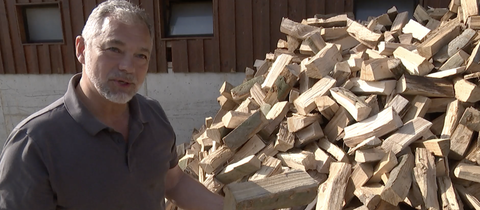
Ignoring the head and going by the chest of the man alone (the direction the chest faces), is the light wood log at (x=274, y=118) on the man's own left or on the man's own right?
on the man's own left

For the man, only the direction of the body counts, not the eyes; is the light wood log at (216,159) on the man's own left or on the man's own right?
on the man's own left

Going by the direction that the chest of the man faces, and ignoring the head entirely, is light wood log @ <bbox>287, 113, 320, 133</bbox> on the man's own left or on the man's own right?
on the man's own left

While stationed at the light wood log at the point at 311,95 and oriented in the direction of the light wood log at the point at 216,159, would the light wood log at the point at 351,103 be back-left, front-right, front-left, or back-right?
back-left

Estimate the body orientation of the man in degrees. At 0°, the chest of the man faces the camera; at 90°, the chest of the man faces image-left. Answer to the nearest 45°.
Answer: approximately 315°

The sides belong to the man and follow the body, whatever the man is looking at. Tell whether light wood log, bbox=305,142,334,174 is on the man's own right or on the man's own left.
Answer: on the man's own left

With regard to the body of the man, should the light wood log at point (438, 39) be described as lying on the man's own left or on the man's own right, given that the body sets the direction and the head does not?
on the man's own left

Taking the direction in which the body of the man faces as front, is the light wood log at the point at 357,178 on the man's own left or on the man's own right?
on the man's own left

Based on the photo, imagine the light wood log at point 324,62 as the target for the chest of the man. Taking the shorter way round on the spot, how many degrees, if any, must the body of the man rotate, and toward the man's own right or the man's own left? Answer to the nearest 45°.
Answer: approximately 90° to the man's own left

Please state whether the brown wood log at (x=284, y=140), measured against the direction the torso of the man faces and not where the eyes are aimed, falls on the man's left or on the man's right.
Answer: on the man's left

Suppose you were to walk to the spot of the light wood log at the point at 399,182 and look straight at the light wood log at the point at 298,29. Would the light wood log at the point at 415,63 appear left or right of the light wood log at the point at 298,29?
right

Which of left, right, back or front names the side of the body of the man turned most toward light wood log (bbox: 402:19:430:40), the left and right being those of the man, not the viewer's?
left
